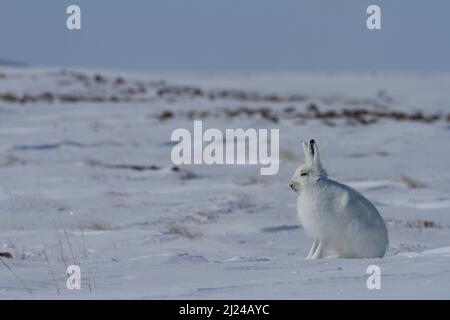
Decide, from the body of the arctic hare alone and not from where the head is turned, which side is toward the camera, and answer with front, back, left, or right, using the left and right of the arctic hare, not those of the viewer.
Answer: left
